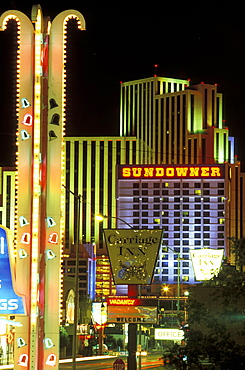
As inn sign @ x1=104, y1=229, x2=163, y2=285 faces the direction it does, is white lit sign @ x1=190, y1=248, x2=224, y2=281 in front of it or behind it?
behind

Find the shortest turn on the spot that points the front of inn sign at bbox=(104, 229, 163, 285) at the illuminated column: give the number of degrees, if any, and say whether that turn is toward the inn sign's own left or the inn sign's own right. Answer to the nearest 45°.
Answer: approximately 45° to the inn sign's own right

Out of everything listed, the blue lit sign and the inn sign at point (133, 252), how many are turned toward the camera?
2

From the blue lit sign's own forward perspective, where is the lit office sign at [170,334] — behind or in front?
behind

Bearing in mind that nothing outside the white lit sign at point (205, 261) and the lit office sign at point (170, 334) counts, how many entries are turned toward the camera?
2

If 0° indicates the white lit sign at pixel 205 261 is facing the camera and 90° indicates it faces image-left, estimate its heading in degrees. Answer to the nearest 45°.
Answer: approximately 0°
